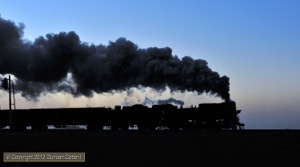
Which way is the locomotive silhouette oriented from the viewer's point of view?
to the viewer's right
